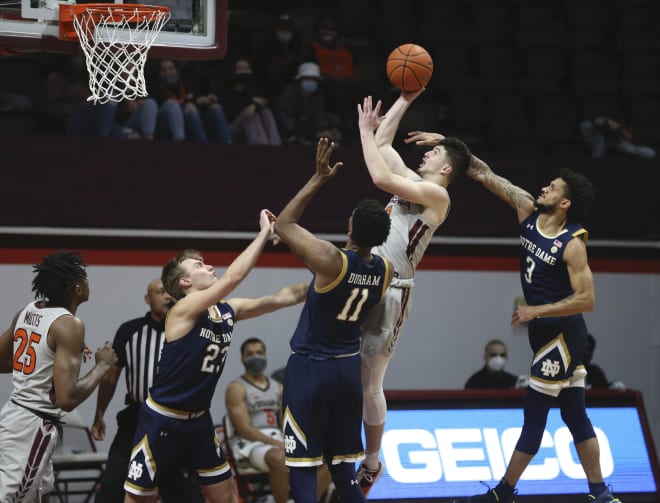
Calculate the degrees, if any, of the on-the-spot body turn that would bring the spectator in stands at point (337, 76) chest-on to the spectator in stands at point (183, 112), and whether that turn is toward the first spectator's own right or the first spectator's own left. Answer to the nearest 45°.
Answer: approximately 45° to the first spectator's own right

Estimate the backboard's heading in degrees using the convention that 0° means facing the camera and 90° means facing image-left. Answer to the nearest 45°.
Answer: approximately 0°

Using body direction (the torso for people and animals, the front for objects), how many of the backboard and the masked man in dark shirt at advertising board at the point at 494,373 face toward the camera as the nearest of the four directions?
2

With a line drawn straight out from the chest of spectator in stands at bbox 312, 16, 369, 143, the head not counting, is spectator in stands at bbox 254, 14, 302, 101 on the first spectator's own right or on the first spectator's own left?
on the first spectator's own right

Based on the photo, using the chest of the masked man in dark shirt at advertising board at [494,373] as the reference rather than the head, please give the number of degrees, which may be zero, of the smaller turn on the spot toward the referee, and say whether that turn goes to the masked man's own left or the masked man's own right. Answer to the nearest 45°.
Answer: approximately 45° to the masked man's own right

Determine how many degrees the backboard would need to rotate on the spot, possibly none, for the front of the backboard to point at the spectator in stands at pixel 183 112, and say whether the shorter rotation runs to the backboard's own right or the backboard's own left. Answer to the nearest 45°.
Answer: approximately 180°

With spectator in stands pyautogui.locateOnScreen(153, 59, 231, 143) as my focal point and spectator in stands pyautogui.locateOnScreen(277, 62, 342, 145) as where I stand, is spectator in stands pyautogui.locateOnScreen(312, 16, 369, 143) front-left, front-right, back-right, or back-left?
back-right
